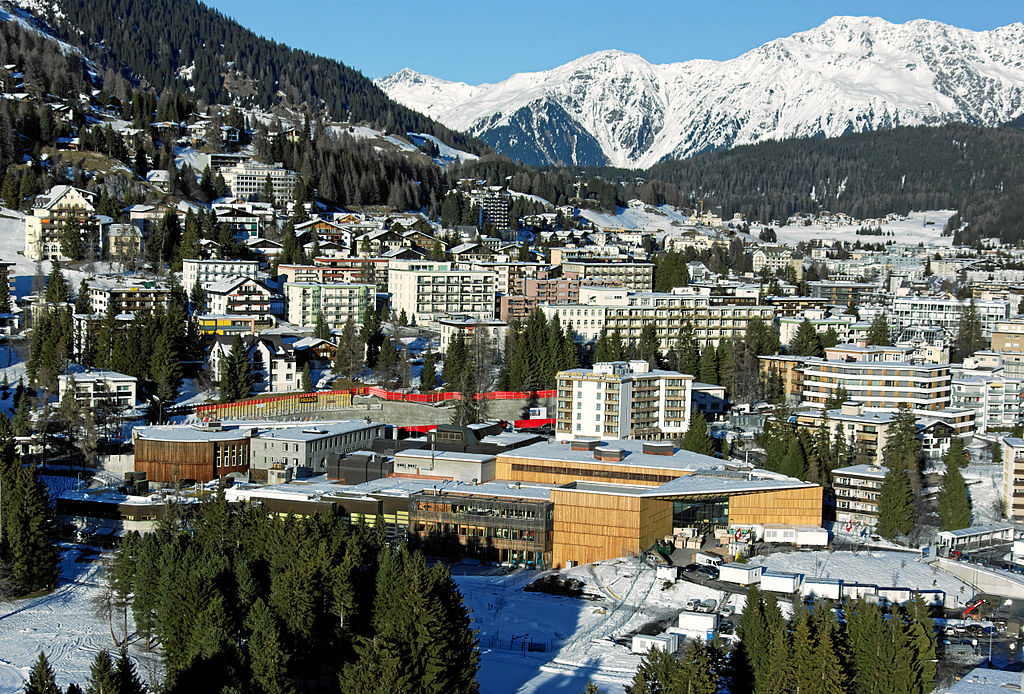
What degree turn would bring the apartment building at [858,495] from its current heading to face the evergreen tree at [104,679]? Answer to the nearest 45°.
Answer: approximately 45° to its right

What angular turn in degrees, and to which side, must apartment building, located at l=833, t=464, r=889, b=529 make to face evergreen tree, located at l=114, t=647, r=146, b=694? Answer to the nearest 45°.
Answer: approximately 45° to its right

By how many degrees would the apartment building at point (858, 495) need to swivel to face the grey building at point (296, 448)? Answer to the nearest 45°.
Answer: approximately 90° to its right

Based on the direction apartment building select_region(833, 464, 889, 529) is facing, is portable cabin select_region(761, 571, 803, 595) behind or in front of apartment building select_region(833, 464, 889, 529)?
in front

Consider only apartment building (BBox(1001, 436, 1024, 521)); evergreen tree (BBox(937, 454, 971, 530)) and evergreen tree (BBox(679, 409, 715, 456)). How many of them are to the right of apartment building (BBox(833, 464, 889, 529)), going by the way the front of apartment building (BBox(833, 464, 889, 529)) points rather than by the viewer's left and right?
1

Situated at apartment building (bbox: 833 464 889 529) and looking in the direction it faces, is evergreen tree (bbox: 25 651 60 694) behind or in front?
in front

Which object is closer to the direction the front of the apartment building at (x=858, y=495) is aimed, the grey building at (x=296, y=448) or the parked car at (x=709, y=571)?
the parked car

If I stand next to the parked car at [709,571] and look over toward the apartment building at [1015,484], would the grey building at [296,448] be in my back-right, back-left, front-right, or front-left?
back-left

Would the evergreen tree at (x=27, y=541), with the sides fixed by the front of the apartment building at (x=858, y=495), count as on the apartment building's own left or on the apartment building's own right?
on the apartment building's own right

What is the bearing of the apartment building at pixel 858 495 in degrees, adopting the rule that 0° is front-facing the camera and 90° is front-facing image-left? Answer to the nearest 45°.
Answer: approximately 0°

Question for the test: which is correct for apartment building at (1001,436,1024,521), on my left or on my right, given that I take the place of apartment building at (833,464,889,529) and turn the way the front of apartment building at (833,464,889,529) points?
on my left

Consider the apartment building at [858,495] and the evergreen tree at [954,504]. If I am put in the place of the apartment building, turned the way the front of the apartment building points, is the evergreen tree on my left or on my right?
on my left
